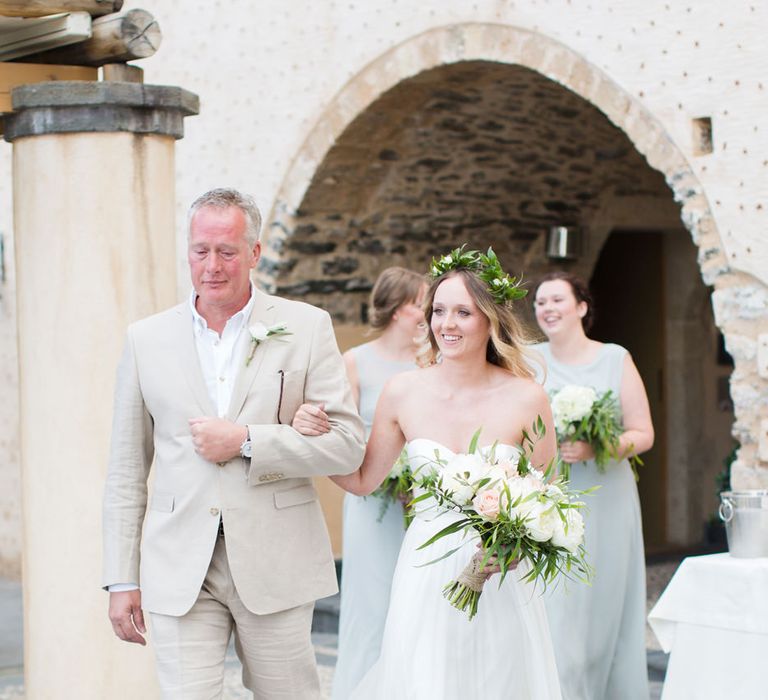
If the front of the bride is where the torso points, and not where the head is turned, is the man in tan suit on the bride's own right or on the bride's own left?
on the bride's own right

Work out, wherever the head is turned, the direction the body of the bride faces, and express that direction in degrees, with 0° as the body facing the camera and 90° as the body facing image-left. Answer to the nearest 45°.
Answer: approximately 0°

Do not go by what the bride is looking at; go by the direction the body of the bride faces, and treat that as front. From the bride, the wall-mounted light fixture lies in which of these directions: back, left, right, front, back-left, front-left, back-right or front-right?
back

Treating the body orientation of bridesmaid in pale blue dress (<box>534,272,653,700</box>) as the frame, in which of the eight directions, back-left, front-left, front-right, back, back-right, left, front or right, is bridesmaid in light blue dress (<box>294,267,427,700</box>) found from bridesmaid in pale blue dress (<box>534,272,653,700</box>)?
front-right

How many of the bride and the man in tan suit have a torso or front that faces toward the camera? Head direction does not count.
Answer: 2

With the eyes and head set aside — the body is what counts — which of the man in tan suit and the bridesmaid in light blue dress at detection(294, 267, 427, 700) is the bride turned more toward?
the man in tan suit

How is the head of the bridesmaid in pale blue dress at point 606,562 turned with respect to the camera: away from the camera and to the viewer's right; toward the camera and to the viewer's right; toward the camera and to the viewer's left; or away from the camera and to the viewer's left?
toward the camera and to the viewer's left

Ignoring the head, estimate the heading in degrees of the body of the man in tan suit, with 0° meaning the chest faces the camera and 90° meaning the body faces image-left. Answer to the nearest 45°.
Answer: approximately 0°

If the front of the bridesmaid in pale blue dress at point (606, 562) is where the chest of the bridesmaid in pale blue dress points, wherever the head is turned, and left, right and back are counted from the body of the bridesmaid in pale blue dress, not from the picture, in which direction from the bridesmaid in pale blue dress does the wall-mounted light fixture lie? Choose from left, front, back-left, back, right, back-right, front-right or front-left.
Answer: back-right
